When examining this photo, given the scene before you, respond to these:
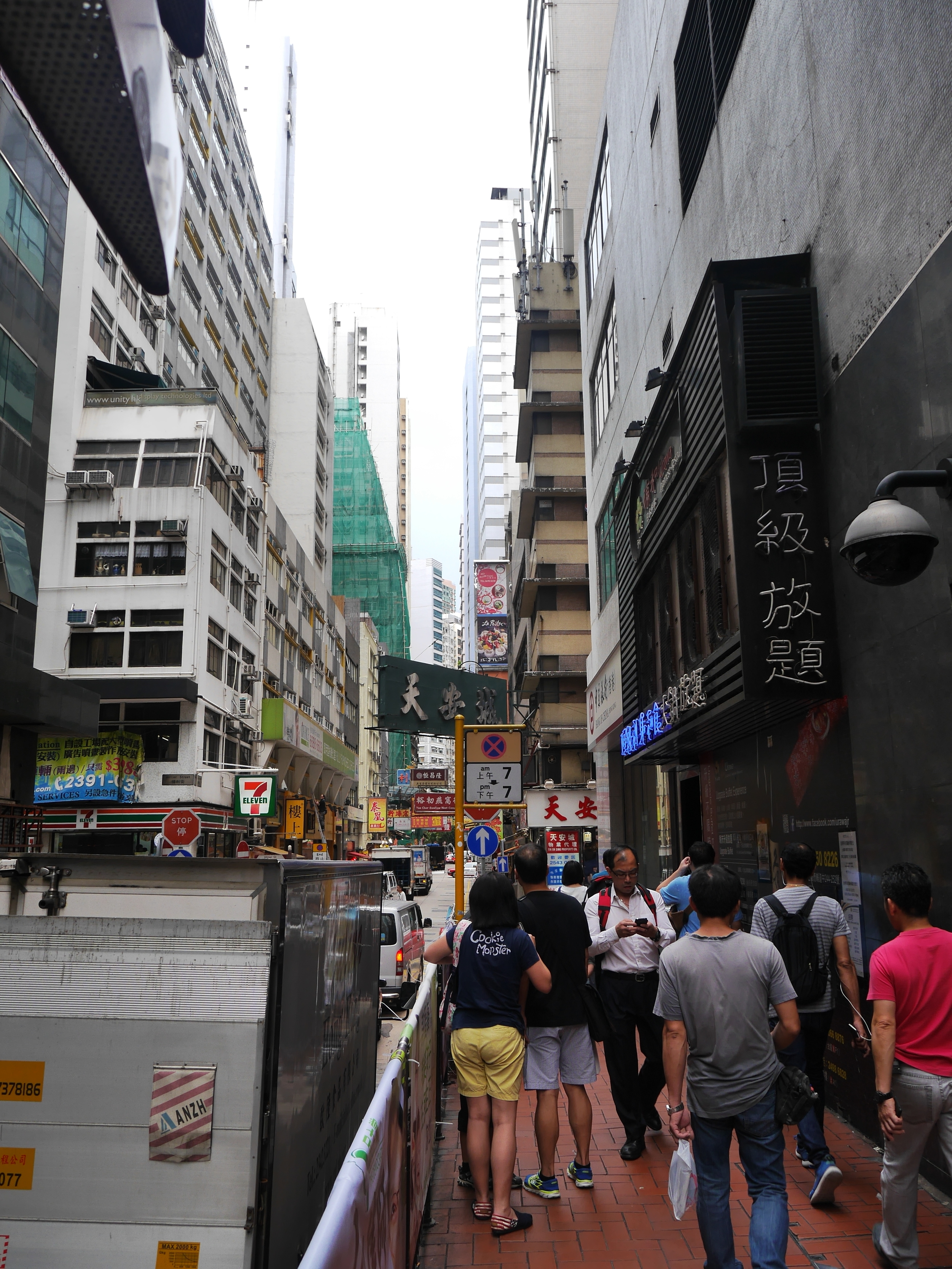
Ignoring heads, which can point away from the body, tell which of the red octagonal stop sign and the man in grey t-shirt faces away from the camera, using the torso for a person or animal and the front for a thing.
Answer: the man in grey t-shirt

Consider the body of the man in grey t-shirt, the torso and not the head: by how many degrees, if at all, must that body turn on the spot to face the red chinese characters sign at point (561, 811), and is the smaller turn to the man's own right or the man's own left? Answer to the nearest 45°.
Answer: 0° — they already face it

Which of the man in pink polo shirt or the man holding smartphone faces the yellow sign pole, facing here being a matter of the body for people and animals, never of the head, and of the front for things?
the man in pink polo shirt

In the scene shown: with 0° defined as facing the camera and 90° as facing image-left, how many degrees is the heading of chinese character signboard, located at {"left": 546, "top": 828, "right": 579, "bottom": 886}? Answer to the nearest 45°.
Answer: approximately 0°

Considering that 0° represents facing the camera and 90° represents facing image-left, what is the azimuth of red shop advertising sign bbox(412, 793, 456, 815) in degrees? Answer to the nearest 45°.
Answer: approximately 0°

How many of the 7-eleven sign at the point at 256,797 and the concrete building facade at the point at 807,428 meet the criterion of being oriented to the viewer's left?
1
